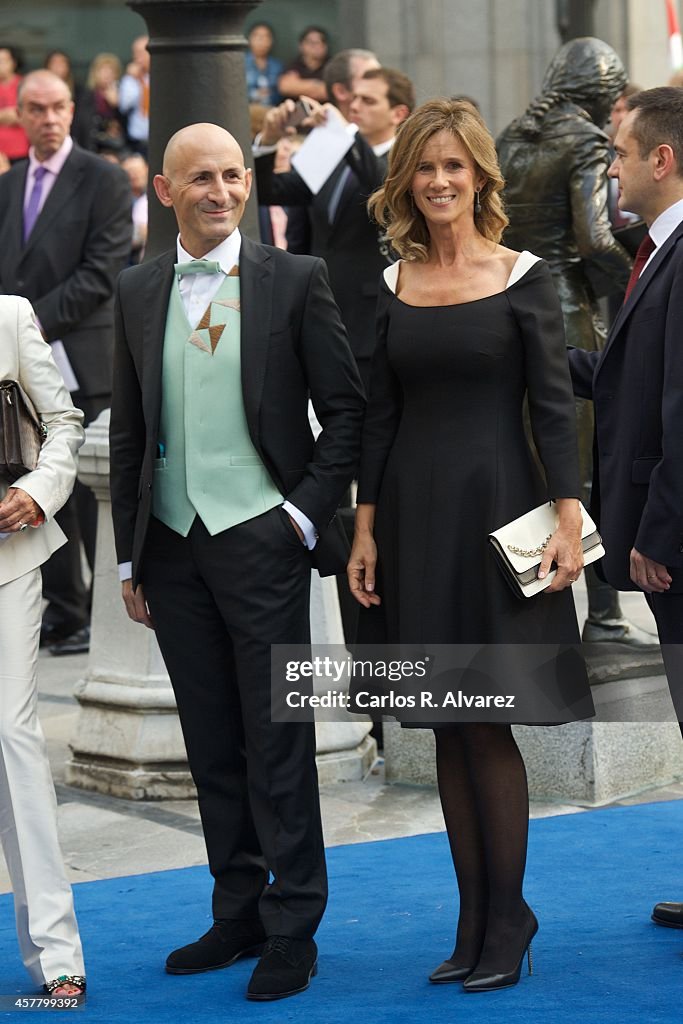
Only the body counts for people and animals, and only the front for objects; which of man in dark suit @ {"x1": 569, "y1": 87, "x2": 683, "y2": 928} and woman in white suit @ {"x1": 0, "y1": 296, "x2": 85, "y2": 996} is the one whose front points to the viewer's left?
the man in dark suit

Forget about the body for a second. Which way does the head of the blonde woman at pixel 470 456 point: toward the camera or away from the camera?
toward the camera

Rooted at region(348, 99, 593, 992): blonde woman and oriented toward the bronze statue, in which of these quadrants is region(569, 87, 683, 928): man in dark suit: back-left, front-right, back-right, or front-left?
front-right

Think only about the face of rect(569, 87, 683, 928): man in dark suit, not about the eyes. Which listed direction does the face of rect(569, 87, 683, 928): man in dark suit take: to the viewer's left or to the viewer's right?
to the viewer's left

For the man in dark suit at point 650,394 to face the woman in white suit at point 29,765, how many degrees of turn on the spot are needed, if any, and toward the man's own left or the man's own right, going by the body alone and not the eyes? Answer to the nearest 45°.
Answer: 0° — they already face them

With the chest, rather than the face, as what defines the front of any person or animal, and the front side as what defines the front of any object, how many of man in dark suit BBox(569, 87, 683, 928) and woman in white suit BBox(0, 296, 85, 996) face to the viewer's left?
1

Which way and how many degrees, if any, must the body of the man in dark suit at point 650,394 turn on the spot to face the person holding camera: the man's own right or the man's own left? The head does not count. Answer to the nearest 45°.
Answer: approximately 90° to the man's own right

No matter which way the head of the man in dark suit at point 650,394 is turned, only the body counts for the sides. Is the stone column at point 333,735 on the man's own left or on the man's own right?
on the man's own right

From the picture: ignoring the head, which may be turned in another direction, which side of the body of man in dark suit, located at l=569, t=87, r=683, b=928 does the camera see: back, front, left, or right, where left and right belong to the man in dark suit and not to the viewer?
left

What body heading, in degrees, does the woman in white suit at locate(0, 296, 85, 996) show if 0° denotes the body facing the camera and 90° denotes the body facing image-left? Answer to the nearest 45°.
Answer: approximately 0°
